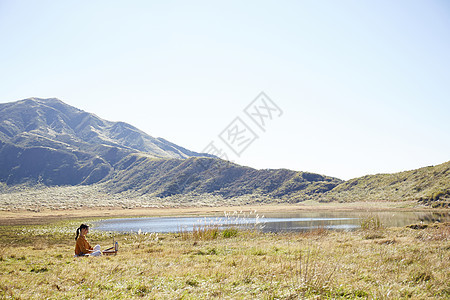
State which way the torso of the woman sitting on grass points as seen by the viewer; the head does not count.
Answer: to the viewer's right
